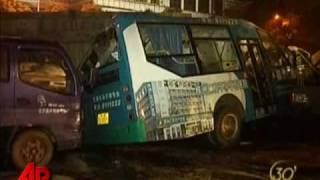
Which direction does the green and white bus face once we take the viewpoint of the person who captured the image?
facing away from the viewer and to the right of the viewer

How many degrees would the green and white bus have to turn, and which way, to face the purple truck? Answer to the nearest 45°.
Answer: approximately 180°
